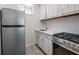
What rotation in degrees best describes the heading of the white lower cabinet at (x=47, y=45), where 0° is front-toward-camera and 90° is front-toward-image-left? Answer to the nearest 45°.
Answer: approximately 45°

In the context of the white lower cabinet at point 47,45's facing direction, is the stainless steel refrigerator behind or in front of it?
in front
